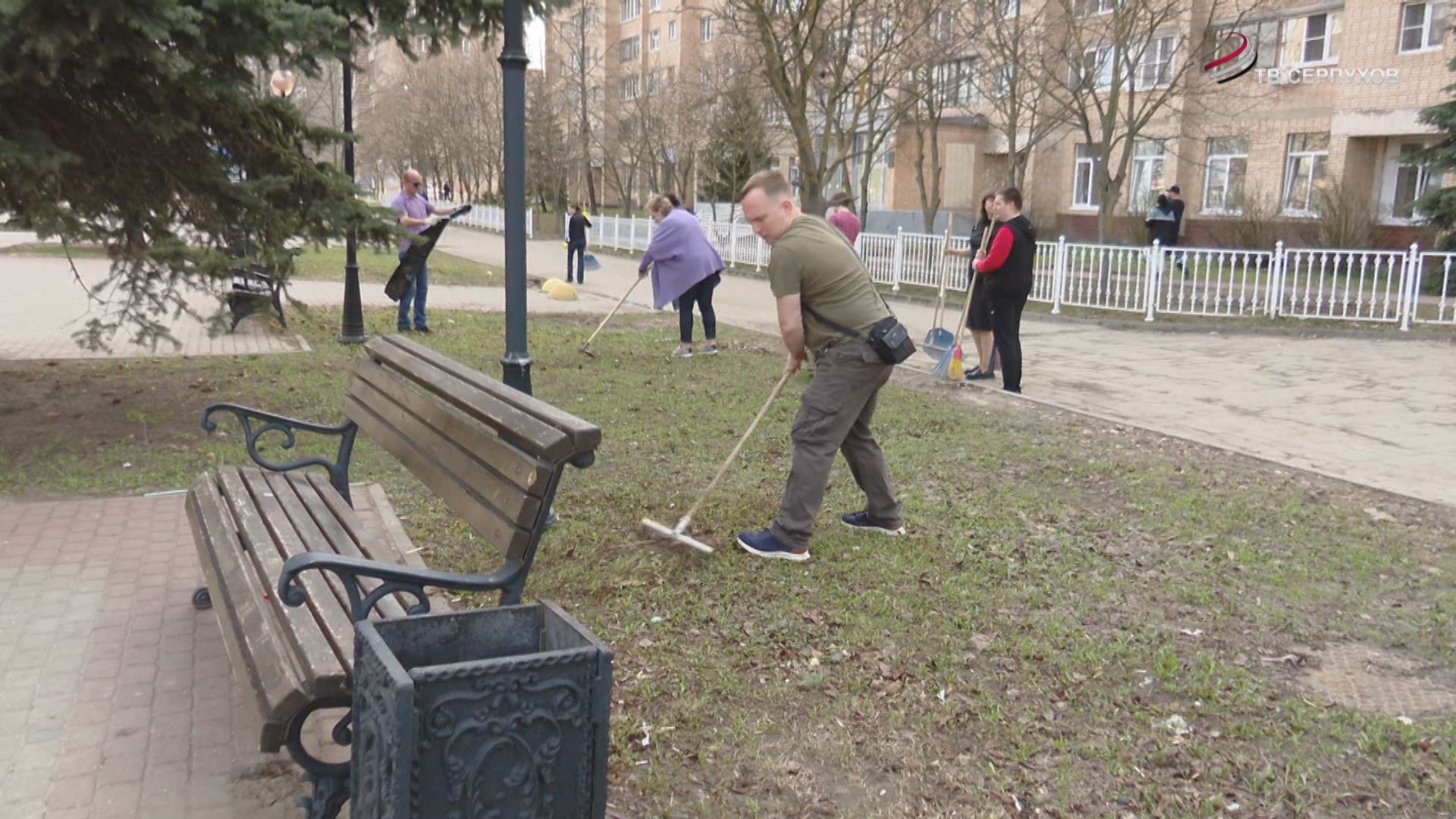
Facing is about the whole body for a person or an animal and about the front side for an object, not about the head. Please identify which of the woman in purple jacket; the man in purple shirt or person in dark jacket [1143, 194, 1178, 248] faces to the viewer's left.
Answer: the woman in purple jacket

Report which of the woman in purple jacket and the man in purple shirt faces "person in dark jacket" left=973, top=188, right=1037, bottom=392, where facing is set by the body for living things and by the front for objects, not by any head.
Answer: the man in purple shirt

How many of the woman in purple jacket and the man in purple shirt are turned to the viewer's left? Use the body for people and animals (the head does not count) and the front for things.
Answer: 1

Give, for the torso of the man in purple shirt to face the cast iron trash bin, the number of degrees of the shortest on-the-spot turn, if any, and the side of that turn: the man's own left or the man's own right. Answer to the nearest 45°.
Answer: approximately 45° to the man's own right

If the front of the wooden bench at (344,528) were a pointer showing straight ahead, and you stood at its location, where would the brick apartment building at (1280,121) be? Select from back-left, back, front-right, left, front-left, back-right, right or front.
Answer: back

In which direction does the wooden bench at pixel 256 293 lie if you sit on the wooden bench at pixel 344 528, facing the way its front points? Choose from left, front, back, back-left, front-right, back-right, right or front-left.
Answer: back-right

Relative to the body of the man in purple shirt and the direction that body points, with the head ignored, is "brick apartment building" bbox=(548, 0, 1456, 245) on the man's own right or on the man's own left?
on the man's own left

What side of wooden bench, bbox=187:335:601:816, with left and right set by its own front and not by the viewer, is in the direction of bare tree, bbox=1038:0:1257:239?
back

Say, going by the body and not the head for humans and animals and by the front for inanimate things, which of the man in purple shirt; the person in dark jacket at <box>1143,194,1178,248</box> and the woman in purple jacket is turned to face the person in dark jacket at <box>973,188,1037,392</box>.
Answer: the man in purple shirt

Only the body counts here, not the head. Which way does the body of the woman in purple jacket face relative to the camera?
to the viewer's left

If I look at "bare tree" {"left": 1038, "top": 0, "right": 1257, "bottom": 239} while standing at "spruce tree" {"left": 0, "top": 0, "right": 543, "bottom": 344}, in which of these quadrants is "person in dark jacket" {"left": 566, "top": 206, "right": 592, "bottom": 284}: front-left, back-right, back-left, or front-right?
front-left

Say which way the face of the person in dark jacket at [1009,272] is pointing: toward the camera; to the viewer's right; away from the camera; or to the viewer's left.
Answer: to the viewer's left

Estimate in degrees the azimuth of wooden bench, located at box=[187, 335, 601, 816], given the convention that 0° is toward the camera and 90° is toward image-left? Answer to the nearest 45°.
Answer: approximately 45°

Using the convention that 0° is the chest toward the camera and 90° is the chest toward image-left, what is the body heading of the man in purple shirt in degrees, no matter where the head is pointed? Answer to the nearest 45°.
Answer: approximately 315°

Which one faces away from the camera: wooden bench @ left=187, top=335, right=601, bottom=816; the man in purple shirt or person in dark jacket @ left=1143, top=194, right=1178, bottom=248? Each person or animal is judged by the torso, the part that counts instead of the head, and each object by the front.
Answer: the person in dark jacket
